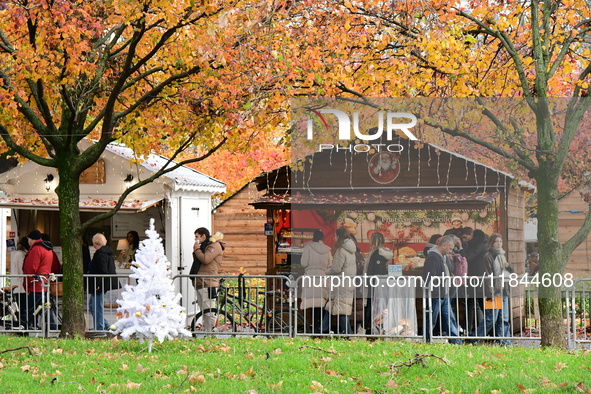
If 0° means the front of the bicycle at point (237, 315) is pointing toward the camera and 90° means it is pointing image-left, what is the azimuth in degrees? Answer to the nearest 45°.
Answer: approximately 90°

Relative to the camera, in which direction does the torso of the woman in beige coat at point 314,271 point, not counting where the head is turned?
away from the camera

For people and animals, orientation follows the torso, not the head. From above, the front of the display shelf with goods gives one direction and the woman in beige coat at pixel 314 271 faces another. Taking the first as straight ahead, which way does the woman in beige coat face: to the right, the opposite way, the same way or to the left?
the opposite way

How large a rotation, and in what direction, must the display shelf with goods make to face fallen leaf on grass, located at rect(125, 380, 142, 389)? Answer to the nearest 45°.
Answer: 0° — it already faces it

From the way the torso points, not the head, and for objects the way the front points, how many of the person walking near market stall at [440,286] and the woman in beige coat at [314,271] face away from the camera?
1
